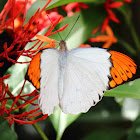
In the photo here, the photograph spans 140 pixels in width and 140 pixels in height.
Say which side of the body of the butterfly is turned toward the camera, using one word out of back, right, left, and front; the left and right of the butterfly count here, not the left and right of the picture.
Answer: back
